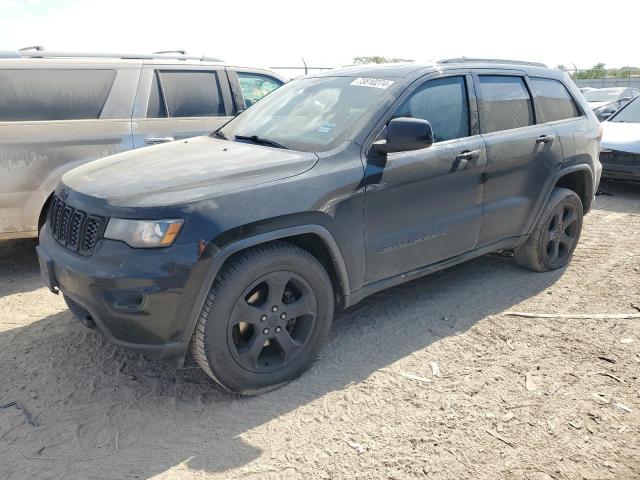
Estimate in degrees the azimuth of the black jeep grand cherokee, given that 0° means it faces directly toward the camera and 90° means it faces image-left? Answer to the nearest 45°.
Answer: approximately 45°

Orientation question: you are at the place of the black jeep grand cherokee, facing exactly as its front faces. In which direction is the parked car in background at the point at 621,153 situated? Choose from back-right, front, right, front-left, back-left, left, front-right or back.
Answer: back

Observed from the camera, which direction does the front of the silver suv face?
facing to the right of the viewer

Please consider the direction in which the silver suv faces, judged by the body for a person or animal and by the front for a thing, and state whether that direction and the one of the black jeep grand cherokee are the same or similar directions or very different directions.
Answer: very different directions

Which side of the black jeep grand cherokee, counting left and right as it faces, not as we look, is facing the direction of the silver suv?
right

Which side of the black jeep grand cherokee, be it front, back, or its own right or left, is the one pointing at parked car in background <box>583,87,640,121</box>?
back
